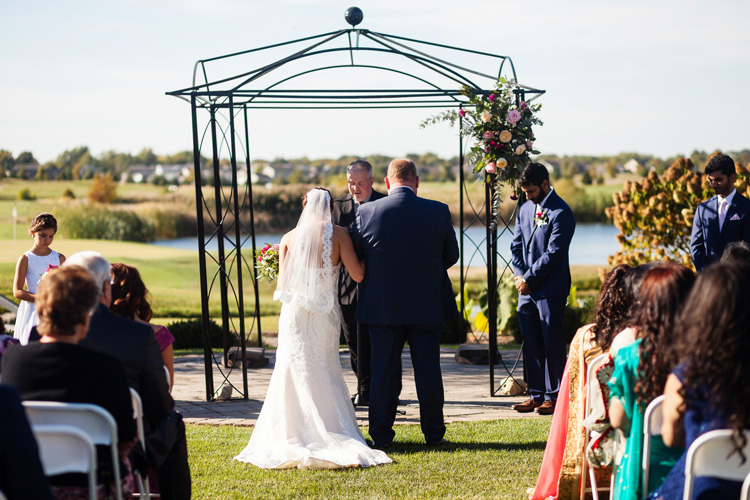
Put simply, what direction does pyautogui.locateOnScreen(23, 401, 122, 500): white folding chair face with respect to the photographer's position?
facing away from the viewer

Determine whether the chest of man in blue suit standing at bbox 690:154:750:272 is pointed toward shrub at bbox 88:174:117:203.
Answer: no

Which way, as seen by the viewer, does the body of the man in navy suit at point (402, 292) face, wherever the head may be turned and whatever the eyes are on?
away from the camera

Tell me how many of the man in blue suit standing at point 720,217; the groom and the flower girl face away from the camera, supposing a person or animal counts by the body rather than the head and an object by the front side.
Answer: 0

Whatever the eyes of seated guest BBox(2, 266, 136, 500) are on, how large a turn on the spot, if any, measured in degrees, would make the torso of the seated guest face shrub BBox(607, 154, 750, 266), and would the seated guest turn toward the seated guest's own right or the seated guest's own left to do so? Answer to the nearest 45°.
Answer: approximately 45° to the seated guest's own right

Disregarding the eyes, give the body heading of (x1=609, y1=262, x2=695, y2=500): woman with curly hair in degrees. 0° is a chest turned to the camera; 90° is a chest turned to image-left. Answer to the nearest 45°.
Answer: approximately 135°

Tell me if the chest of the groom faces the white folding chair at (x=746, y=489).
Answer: no

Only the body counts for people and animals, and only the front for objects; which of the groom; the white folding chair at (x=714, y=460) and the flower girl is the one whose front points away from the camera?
the white folding chair

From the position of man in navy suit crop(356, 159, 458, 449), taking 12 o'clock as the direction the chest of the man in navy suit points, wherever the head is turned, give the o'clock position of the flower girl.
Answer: The flower girl is roughly at 10 o'clock from the man in navy suit.

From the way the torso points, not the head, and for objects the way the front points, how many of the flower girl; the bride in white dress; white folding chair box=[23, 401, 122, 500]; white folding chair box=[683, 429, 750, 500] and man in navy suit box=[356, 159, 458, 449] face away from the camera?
4

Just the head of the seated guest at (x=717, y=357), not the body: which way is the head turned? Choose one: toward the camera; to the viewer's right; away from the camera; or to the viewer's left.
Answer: away from the camera

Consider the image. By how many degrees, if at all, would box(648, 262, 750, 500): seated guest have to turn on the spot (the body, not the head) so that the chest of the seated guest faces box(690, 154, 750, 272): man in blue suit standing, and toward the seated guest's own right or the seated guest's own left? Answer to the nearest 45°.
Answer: approximately 45° to the seated guest's own right

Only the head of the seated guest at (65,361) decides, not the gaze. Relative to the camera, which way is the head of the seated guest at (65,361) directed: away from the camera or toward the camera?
away from the camera

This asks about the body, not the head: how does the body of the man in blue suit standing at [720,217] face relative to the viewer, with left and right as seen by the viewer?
facing the viewer and to the left of the viewer

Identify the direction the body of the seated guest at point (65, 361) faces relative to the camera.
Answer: away from the camera

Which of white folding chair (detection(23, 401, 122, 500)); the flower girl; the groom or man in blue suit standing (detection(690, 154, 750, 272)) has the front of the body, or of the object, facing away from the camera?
the white folding chair

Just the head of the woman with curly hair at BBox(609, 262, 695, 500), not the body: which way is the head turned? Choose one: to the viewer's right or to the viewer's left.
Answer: to the viewer's left
